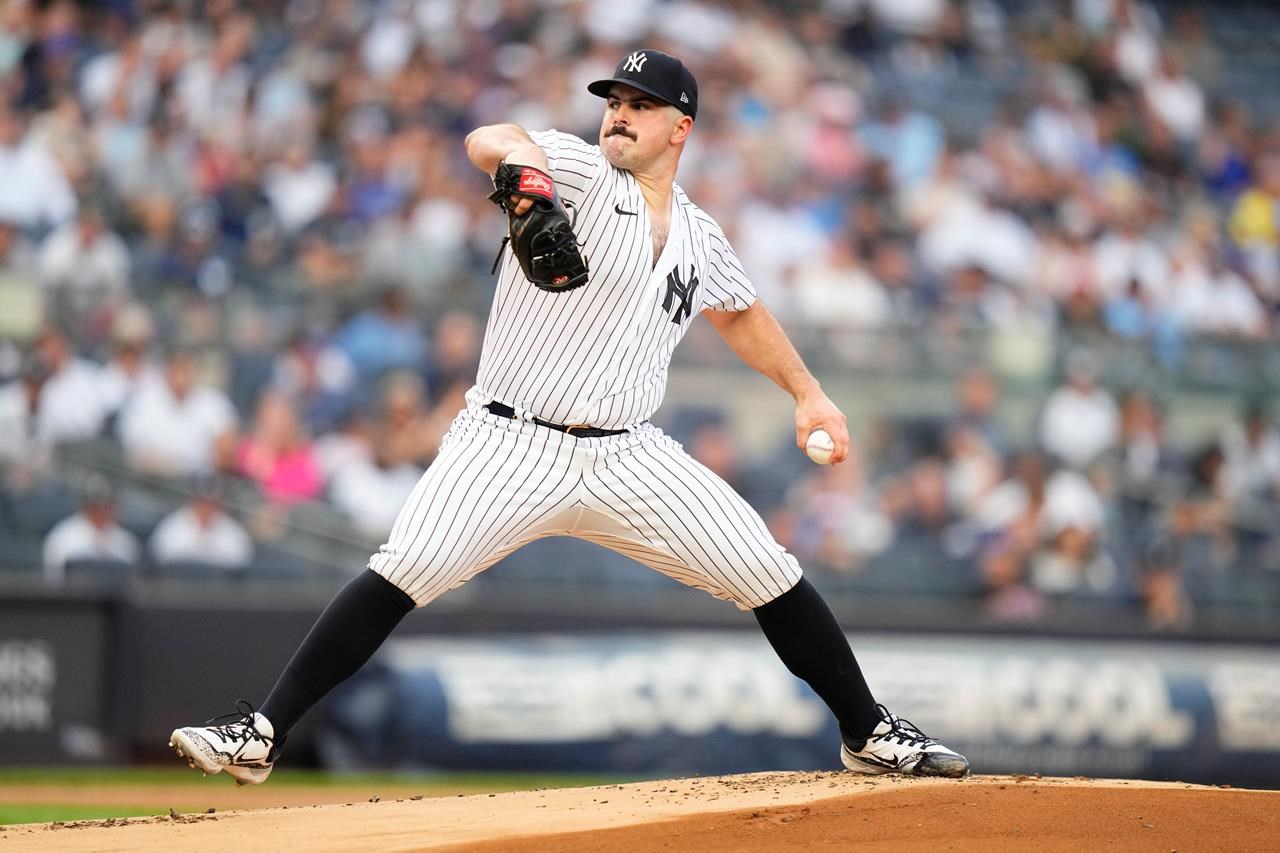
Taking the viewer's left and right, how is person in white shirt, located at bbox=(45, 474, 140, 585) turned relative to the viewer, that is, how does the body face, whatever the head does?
facing the viewer

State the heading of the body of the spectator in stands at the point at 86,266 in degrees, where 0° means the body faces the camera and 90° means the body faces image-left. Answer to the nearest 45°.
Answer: approximately 0°

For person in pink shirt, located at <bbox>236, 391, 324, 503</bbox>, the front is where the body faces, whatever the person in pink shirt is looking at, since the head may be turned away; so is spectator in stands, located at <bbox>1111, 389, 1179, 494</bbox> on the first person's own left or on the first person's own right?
on the first person's own left

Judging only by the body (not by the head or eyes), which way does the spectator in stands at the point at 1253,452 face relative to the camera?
toward the camera

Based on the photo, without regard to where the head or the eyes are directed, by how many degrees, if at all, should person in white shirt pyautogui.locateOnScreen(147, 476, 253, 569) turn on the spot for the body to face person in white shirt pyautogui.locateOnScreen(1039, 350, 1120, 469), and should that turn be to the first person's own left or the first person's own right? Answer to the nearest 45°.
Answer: approximately 90° to the first person's own left

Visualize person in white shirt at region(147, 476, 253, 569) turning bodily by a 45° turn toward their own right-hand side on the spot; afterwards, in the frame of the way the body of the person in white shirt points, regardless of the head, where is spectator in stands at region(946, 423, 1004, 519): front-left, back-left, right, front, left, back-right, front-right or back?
back-left

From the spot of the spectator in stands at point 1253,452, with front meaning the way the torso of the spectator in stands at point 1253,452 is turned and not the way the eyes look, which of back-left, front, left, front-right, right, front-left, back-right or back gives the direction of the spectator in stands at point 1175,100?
back

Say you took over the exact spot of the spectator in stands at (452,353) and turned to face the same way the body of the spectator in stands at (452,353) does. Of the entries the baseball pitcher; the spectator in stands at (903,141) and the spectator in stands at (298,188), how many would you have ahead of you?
1

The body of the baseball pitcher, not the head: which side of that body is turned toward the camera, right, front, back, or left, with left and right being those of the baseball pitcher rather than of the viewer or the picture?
front

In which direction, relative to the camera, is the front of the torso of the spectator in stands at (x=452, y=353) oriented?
toward the camera

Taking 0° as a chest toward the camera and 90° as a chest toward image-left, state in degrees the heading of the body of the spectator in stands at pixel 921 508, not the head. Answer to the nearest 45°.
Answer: approximately 0°
